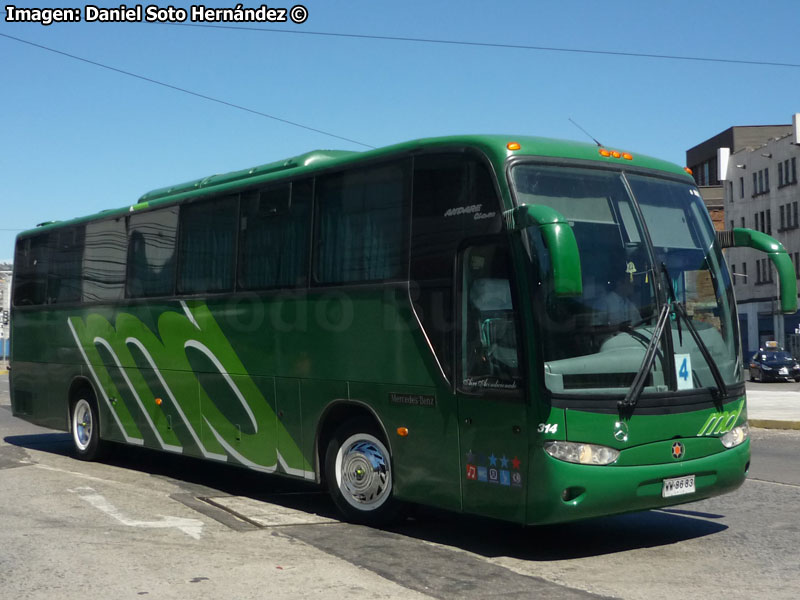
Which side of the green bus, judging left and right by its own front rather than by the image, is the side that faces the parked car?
left

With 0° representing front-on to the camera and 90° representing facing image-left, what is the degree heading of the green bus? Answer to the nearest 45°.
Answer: approximately 315°
